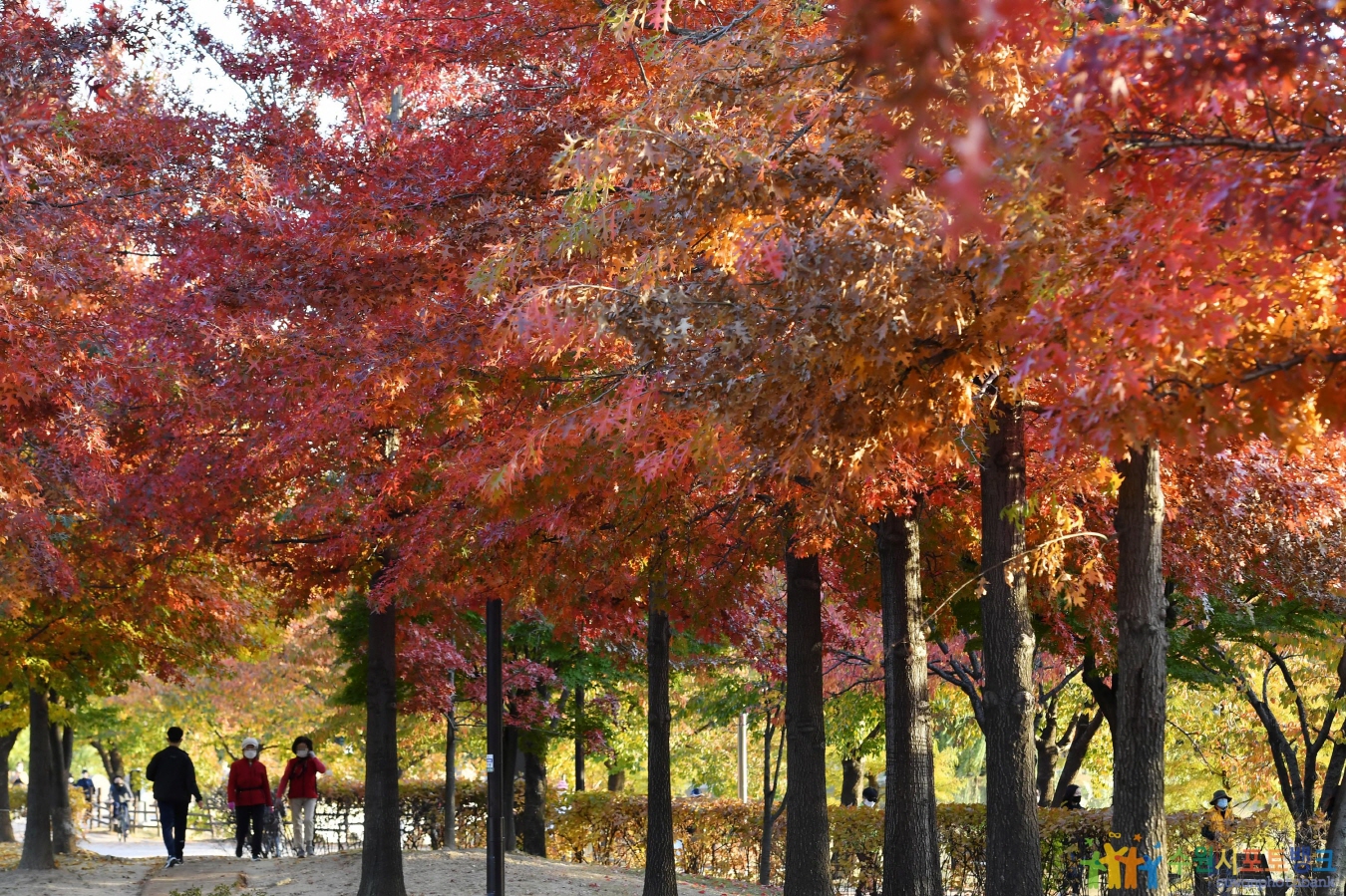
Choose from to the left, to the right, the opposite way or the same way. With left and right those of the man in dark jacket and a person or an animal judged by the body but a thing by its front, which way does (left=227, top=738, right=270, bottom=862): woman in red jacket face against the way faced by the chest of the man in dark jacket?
the opposite way

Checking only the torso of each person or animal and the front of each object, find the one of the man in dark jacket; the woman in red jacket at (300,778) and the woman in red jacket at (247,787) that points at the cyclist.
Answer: the man in dark jacket

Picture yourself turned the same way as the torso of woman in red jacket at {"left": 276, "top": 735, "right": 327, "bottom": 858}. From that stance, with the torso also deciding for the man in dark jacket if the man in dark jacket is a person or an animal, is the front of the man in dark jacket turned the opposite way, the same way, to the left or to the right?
the opposite way

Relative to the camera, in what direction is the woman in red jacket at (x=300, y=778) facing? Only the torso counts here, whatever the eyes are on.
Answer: toward the camera

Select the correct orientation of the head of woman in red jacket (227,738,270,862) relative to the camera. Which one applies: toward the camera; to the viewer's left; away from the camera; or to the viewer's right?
toward the camera

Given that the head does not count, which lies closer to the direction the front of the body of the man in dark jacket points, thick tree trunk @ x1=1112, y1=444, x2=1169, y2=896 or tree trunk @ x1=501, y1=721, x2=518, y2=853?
the tree trunk

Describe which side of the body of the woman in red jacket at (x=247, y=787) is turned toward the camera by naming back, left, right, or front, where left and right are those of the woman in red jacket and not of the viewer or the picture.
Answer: front

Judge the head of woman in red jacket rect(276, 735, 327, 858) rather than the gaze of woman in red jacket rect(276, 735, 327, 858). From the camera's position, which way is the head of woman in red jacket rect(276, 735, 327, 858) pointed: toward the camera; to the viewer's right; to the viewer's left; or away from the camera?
toward the camera

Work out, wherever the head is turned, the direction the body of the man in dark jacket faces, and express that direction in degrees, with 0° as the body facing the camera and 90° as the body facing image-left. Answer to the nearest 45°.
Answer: approximately 180°

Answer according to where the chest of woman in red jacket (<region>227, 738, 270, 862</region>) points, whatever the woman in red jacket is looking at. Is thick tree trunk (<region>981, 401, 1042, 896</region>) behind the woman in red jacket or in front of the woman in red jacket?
in front

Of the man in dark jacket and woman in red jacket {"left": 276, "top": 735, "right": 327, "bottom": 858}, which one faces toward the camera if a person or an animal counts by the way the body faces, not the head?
the woman in red jacket

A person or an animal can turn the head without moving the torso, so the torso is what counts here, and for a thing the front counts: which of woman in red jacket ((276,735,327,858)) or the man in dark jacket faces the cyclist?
the man in dark jacket

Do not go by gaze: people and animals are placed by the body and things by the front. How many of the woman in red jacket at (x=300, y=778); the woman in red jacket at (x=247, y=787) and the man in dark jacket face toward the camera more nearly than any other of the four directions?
2
